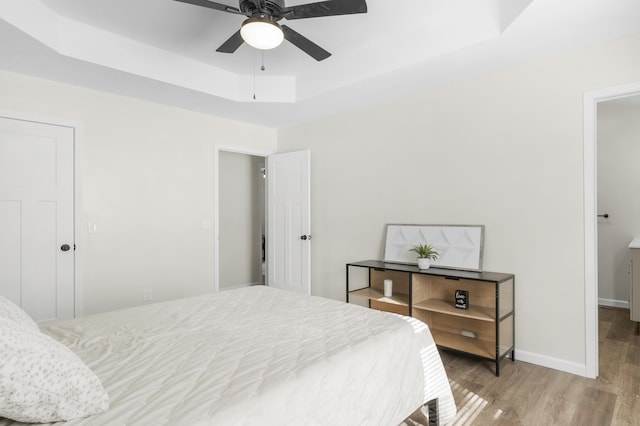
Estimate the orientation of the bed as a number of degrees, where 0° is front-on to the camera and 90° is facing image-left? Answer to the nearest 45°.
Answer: approximately 225°

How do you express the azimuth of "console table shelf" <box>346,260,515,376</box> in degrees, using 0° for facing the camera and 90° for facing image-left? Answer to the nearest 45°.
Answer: approximately 45°

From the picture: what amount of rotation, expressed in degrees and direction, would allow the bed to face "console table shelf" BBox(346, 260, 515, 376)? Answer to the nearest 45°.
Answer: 0° — it already faces it

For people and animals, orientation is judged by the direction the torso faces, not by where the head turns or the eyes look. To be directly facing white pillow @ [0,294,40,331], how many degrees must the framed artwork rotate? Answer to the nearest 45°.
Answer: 0° — it already faces it
